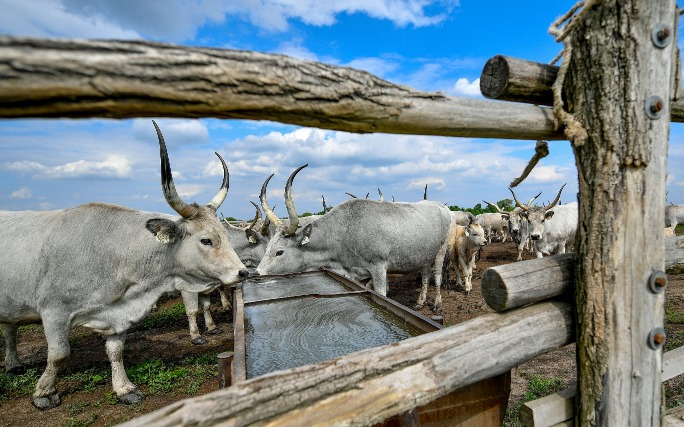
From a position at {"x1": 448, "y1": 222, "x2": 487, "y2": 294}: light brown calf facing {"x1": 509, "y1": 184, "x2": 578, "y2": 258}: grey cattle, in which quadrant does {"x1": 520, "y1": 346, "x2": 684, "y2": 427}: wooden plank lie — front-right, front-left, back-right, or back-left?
back-right

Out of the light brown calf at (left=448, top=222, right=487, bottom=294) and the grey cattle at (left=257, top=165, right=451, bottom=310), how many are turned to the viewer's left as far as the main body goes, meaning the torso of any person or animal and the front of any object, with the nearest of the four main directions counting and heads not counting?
1

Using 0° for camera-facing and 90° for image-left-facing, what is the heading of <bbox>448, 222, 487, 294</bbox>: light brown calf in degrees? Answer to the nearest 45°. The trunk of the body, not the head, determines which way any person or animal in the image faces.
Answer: approximately 315°

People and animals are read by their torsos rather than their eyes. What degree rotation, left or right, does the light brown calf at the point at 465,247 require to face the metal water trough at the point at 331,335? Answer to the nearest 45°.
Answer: approximately 45° to its right

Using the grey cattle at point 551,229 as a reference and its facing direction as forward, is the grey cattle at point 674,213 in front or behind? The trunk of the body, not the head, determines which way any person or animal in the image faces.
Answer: behind

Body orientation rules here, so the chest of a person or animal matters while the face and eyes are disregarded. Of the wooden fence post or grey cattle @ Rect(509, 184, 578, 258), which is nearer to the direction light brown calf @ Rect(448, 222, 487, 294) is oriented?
the wooden fence post

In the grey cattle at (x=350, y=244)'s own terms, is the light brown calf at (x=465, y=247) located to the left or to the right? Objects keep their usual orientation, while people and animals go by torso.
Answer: on its right

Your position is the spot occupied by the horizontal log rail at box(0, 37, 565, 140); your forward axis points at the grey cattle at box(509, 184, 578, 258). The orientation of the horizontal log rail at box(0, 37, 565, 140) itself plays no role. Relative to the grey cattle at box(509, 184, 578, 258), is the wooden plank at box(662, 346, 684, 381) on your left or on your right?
right

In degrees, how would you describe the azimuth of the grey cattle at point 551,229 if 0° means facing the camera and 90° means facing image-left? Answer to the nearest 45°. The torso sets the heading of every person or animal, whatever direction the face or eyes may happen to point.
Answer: approximately 45°

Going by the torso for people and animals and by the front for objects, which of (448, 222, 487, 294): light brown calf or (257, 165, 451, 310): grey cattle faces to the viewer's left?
(257, 165, 451, 310): grey cattle

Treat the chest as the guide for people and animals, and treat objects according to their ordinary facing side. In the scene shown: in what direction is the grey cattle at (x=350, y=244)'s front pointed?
to the viewer's left

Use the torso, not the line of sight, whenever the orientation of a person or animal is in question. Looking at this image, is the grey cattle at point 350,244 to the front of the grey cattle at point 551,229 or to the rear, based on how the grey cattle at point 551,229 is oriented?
to the front

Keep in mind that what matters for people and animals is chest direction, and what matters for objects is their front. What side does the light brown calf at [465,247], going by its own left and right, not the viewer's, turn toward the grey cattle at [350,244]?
right

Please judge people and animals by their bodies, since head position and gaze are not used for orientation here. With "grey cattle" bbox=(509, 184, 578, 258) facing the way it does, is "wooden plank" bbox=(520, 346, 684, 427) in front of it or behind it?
in front

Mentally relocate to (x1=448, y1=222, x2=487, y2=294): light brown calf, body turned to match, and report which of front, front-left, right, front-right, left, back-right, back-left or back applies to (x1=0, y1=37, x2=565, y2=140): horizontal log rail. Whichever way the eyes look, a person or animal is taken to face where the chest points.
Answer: front-right

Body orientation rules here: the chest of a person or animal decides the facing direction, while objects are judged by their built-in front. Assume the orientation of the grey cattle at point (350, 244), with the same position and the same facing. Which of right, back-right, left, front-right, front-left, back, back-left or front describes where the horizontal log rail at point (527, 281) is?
left

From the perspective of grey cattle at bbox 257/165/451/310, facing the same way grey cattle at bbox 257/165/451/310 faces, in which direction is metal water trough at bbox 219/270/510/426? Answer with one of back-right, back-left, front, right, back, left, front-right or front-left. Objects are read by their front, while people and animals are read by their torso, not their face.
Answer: left
